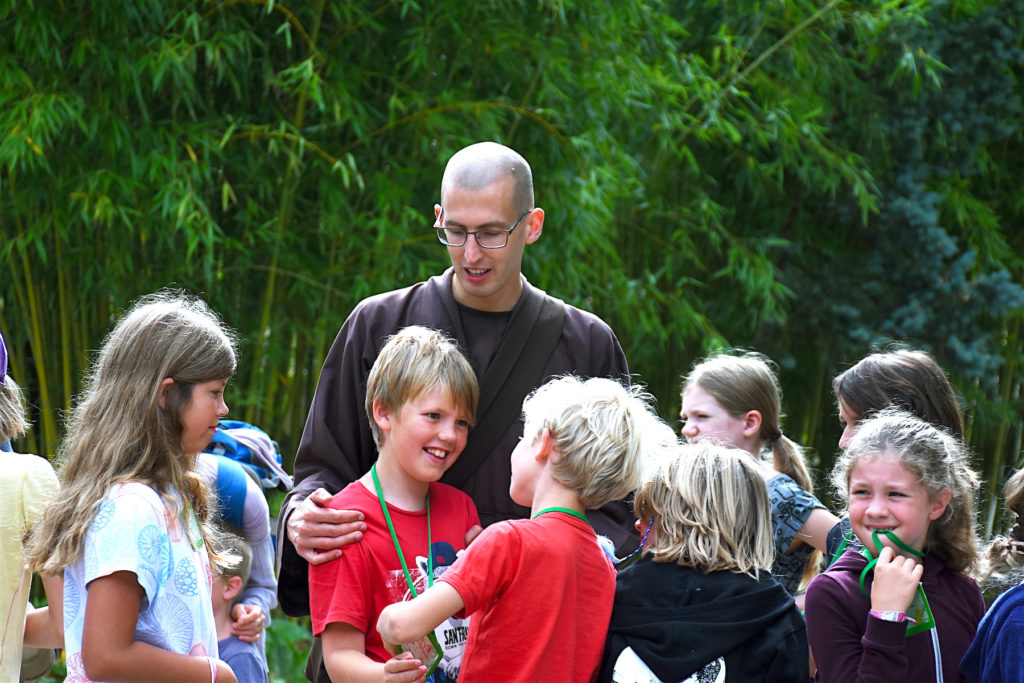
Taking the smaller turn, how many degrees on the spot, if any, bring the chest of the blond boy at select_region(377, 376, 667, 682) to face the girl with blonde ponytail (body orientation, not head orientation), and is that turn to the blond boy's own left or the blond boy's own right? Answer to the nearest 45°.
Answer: approximately 90° to the blond boy's own right

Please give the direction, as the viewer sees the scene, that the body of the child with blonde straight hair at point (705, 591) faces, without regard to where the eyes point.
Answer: away from the camera

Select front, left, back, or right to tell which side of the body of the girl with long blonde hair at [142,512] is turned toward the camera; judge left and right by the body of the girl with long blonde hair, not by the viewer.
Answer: right

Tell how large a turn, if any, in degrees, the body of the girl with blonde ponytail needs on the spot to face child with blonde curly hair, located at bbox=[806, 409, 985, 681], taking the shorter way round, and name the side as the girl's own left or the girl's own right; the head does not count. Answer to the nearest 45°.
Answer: approximately 90° to the girl's own left

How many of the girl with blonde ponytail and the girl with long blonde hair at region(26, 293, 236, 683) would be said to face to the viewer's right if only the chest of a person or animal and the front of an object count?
1

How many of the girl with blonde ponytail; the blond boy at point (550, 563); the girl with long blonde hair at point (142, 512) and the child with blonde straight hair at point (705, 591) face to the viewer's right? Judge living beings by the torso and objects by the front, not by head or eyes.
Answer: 1

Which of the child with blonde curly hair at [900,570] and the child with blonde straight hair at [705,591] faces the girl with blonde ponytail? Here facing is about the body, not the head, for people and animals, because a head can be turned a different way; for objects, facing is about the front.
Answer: the child with blonde straight hair at [705,591]

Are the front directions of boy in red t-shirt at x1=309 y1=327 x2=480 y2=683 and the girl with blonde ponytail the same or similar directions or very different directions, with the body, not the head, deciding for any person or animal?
very different directions

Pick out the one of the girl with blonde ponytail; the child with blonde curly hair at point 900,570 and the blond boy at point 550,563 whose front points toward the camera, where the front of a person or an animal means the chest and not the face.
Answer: the child with blonde curly hair

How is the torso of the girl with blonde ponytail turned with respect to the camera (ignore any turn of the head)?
to the viewer's left

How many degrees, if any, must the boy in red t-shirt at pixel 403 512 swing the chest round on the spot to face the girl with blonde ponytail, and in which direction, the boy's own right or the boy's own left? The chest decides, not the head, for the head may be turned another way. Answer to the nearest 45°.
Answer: approximately 90° to the boy's own left

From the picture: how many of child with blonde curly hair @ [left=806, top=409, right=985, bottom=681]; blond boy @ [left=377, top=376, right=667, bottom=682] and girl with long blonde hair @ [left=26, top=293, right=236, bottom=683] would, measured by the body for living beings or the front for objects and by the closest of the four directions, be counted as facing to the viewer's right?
1

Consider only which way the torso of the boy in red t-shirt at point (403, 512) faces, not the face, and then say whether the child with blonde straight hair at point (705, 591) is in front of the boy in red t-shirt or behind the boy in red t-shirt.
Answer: in front

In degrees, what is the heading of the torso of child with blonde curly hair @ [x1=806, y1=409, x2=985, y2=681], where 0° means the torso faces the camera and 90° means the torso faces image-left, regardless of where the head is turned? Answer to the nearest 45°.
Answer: approximately 0°
